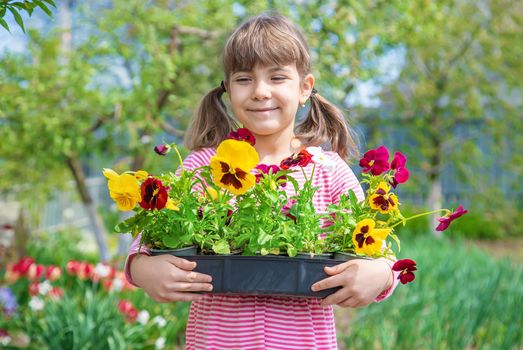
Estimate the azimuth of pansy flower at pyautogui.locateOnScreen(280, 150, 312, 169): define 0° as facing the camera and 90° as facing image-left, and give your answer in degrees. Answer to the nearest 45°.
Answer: approximately 45°

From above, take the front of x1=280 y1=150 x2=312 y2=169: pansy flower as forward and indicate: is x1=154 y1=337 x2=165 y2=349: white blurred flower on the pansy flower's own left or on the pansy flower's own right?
on the pansy flower's own right

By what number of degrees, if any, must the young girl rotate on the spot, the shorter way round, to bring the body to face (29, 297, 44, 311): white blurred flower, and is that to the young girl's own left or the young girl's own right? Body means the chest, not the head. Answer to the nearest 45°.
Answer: approximately 135° to the young girl's own right

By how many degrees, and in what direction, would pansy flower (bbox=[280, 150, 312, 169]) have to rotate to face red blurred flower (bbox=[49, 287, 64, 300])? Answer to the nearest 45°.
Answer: approximately 90° to its right

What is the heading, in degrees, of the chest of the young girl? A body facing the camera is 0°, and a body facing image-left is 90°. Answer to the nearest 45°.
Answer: approximately 0°
